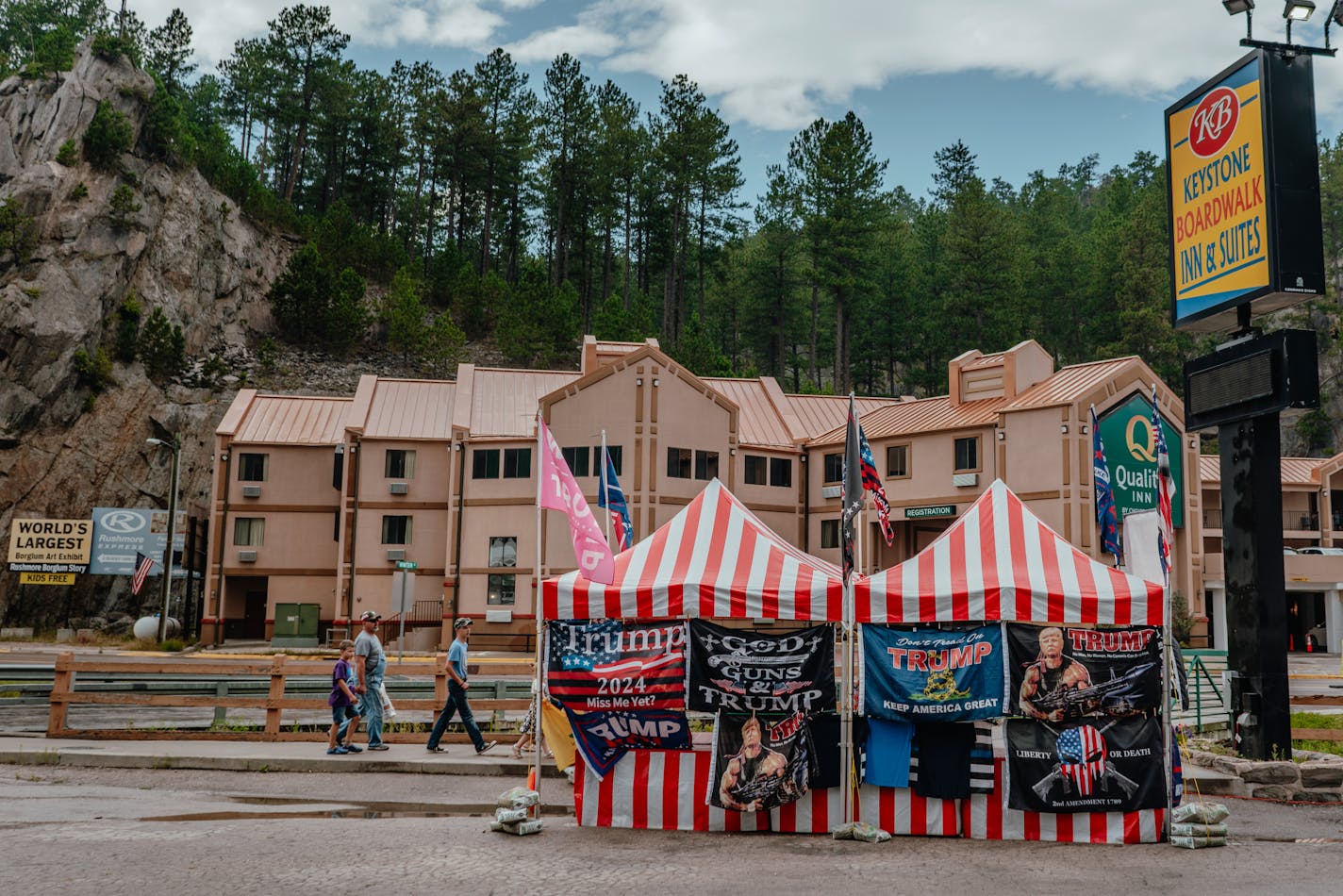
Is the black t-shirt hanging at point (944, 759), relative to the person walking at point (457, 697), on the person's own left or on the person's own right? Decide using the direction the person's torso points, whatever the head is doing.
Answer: on the person's own right

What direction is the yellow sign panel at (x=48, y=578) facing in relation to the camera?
toward the camera

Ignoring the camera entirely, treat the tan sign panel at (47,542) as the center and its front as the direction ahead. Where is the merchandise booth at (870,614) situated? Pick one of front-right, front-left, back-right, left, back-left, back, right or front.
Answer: front

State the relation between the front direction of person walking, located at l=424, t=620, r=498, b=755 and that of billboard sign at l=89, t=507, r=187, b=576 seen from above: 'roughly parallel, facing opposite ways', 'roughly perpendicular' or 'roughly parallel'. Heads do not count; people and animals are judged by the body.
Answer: roughly perpendicular

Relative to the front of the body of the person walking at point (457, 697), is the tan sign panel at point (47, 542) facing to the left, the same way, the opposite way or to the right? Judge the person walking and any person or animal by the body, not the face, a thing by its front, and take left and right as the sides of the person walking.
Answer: to the right

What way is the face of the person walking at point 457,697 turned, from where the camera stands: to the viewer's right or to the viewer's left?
to the viewer's right

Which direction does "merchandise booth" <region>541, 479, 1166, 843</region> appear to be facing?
toward the camera

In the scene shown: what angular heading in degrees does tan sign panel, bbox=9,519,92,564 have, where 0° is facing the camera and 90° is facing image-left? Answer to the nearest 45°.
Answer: approximately 0°

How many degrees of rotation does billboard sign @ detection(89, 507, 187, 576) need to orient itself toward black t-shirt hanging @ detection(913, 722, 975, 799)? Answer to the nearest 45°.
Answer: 0° — it already faces it

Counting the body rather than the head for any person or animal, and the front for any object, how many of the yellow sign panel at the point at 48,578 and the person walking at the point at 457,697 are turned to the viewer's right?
1
